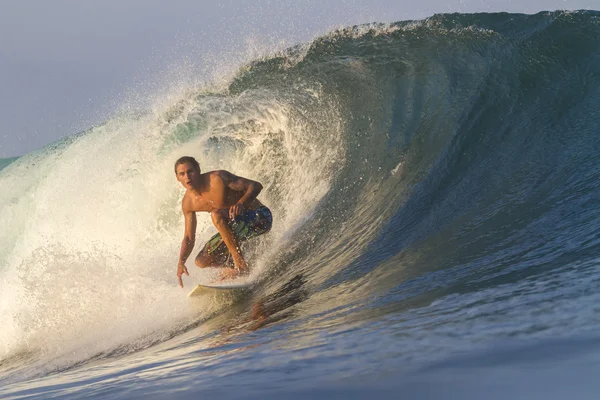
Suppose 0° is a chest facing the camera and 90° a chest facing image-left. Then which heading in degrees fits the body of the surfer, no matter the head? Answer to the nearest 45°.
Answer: approximately 45°
